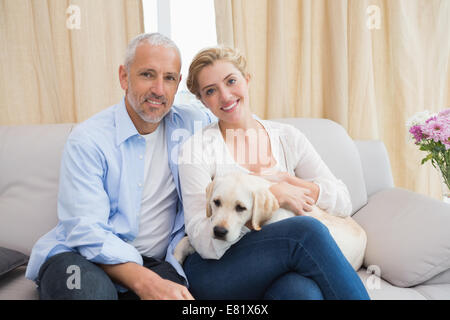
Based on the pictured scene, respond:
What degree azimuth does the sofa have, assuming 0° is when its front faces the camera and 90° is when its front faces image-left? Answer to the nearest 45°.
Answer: approximately 0°

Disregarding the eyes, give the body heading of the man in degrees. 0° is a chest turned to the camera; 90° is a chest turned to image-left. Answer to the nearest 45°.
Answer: approximately 315°

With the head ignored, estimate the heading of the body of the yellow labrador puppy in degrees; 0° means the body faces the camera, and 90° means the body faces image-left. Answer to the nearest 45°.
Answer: approximately 45°
